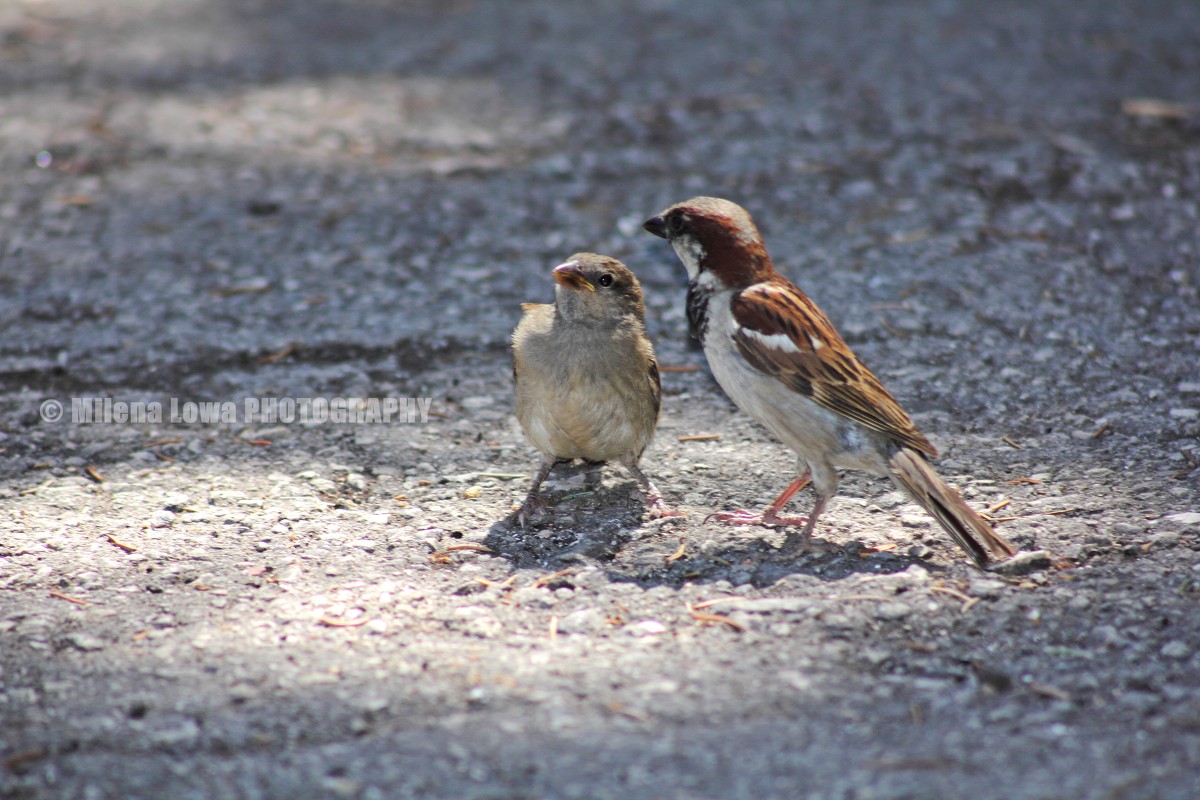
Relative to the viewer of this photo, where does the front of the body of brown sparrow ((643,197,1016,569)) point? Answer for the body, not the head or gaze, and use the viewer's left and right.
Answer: facing to the left of the viewer

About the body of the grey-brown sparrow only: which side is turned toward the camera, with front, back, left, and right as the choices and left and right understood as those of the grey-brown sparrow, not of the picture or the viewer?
front

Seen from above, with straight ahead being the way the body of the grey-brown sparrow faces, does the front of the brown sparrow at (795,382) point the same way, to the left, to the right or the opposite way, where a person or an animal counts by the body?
to the right

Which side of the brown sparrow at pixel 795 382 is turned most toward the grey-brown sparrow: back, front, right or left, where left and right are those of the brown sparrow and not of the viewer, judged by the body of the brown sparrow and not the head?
front

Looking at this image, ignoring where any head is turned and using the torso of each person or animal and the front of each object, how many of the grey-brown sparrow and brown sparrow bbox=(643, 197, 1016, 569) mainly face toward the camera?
1

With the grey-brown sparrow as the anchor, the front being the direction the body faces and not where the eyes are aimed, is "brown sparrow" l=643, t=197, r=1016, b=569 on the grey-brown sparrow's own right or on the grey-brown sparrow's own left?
on the grey-brown sparrow's own left
